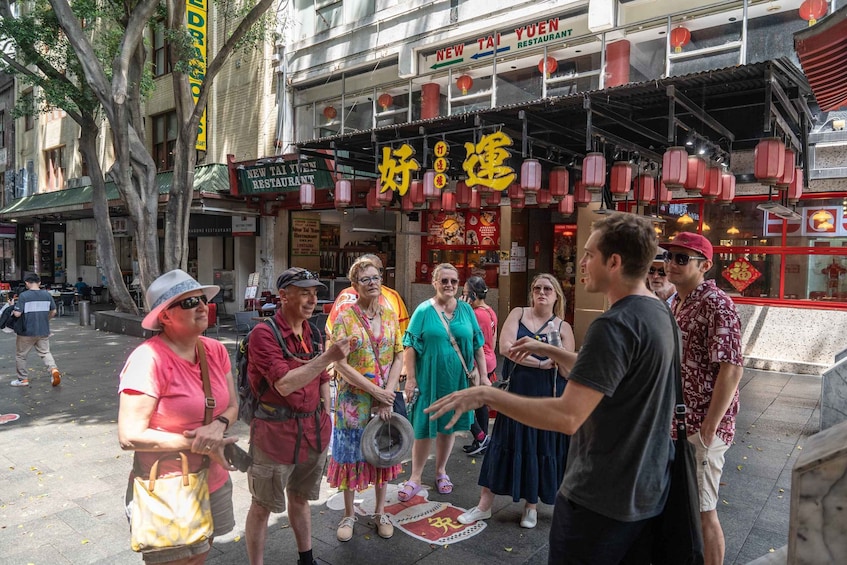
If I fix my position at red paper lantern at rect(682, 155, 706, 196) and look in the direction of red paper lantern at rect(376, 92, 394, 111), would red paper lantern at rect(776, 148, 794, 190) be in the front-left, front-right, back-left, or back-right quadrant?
back-right

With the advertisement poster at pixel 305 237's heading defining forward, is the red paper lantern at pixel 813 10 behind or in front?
in front

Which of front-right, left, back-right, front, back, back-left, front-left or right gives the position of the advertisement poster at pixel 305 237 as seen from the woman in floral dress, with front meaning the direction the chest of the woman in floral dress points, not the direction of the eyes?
back-left

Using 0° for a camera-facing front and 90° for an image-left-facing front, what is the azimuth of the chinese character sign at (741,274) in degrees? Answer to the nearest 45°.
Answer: approximately 0°

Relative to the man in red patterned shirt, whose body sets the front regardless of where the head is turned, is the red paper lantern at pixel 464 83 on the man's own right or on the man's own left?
on the man's own right

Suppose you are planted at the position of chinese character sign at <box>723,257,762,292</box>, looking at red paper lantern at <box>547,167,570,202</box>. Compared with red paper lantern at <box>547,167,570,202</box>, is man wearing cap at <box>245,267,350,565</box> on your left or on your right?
left

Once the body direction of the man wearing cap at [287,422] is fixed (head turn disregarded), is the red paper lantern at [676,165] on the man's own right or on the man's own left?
on the man's own left

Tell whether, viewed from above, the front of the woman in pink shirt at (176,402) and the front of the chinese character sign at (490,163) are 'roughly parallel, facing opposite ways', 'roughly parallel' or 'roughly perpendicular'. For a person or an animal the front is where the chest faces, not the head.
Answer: roughly perpendicular

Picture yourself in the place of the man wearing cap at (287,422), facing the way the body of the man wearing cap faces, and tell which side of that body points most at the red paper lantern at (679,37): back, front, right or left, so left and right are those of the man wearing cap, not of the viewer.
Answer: left

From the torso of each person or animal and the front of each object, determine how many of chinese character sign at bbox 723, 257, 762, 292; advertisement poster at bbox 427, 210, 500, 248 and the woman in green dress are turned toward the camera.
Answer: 3

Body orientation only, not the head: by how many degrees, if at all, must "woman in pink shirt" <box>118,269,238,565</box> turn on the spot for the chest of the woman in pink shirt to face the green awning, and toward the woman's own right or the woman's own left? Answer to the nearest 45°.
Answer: approximately 135° to the woman's own left

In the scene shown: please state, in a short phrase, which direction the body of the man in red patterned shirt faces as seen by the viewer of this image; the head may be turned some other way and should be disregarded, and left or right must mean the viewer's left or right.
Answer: facing the viewer and to the left of the viewer
